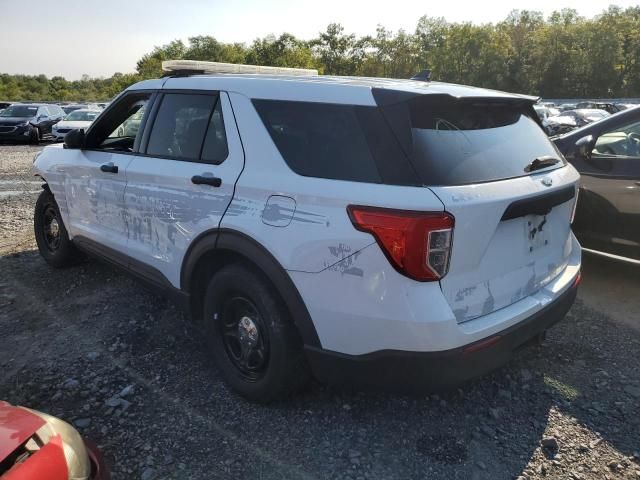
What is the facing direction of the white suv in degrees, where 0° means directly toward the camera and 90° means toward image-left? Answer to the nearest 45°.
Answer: approximately 135°

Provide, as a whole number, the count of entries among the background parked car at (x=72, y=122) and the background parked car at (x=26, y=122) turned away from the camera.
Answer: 0

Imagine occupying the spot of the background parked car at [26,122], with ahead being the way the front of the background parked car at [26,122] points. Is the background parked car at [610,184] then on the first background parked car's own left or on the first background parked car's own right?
on the first background parked car's own left

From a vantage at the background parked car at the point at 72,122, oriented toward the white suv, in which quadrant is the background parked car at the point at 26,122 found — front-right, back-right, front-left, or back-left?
back-right

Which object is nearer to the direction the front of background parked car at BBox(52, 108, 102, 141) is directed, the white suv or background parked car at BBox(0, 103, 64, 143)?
the white suv

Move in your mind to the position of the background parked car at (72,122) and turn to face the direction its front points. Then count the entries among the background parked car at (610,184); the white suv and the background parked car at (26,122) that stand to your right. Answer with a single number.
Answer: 1

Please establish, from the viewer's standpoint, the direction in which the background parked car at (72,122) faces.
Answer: facing the viewer and to the left of the viewer

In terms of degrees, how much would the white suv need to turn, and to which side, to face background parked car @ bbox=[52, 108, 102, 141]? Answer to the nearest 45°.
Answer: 0° — it already faces it

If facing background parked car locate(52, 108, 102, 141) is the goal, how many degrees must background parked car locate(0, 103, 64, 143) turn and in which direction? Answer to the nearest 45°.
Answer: approximately 90° to its left

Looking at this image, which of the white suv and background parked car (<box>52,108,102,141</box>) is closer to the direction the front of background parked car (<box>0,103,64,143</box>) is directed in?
the white suv

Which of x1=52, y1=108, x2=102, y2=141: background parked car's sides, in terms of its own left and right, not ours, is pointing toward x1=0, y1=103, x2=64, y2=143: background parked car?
right

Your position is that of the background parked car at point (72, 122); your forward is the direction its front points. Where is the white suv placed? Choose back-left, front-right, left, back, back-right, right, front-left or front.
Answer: front-left

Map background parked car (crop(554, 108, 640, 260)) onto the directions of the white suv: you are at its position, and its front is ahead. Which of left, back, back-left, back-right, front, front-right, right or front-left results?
right
